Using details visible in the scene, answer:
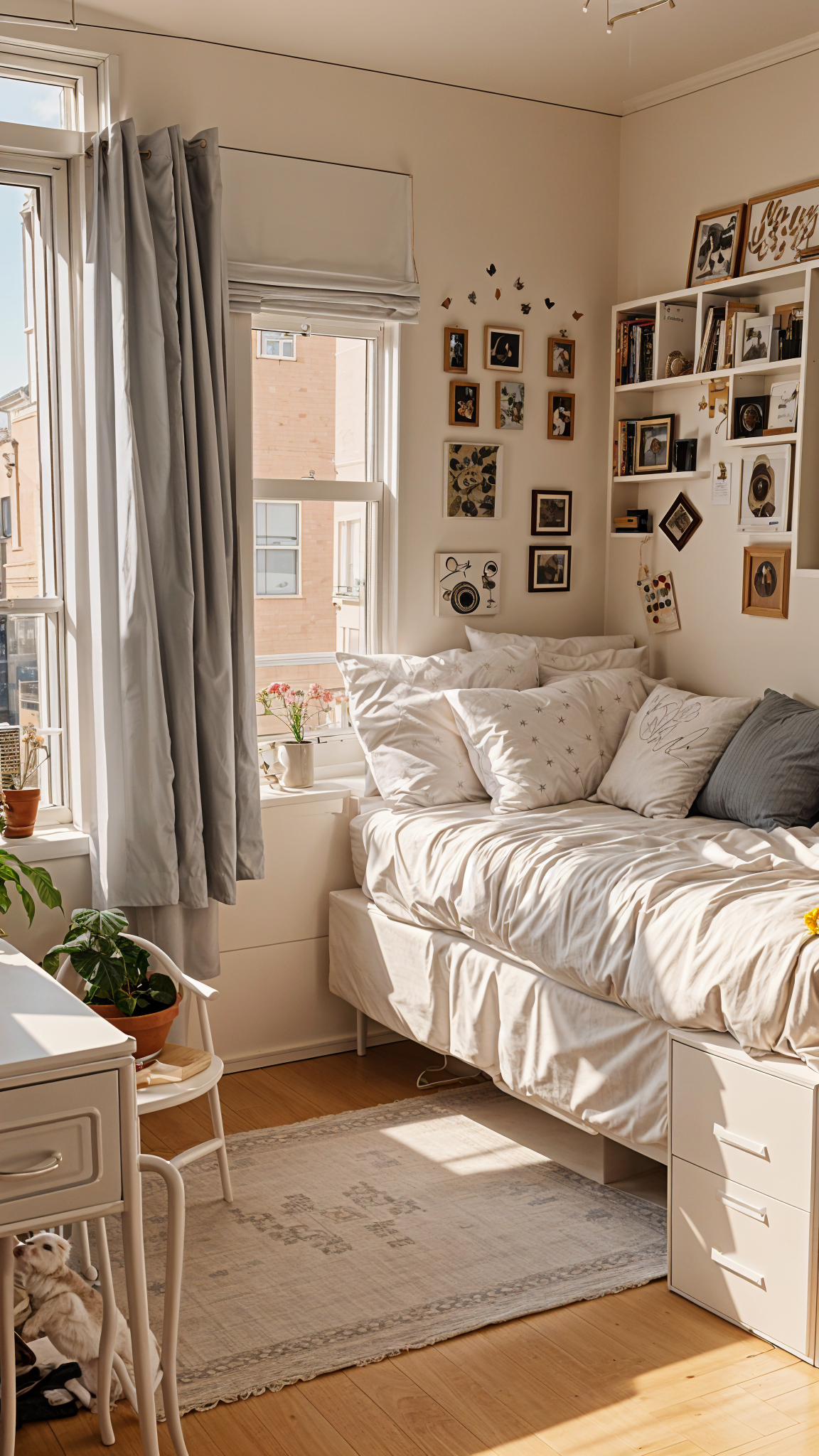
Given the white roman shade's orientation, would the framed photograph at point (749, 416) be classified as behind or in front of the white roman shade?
in front

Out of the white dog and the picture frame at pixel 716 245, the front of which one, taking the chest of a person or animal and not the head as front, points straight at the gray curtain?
the picture frame

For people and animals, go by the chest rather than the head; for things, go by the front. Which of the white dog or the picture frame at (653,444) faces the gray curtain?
the picture frame

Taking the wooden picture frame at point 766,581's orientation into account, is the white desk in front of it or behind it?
in front

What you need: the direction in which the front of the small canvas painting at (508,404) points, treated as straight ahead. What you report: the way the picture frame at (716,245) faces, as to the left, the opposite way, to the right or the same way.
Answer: to the right

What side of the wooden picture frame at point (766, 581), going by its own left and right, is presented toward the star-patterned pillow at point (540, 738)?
front

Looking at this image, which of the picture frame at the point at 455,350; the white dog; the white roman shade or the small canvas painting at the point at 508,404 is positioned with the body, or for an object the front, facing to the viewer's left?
the white dog

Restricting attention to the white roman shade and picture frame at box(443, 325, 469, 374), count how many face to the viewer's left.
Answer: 0

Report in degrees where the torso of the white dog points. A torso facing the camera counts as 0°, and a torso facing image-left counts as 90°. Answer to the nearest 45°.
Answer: approximately 90°

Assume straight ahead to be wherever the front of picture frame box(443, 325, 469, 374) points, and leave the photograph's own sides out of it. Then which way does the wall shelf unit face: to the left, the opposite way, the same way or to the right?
to the right

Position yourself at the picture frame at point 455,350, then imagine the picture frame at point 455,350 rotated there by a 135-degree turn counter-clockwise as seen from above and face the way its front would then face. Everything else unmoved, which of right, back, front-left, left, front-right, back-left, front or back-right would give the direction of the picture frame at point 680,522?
right

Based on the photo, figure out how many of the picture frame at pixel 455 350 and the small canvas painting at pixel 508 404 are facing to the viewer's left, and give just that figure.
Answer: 0

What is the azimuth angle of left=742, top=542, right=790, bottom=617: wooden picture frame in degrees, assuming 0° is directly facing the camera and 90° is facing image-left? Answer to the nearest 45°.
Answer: approximately 45°
